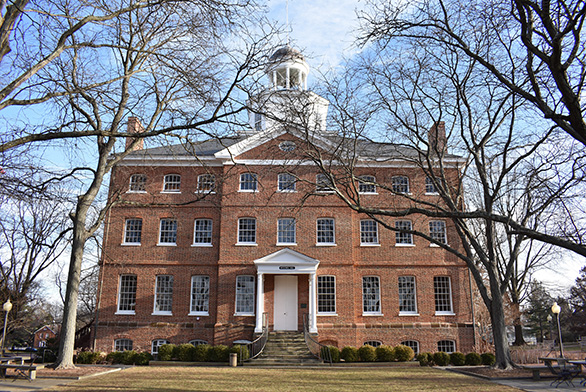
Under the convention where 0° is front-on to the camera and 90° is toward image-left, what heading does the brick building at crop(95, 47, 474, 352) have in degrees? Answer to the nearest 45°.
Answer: approximately 0°

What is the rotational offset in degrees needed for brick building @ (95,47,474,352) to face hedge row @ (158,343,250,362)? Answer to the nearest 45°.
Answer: approximately 45° to its right

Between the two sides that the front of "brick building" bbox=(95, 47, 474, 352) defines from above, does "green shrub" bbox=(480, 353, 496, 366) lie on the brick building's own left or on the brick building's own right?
on the brick building's own left

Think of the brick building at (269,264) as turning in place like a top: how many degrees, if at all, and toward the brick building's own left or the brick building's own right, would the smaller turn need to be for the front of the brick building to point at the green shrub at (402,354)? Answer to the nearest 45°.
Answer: approximately 45° to the brick building's own left
